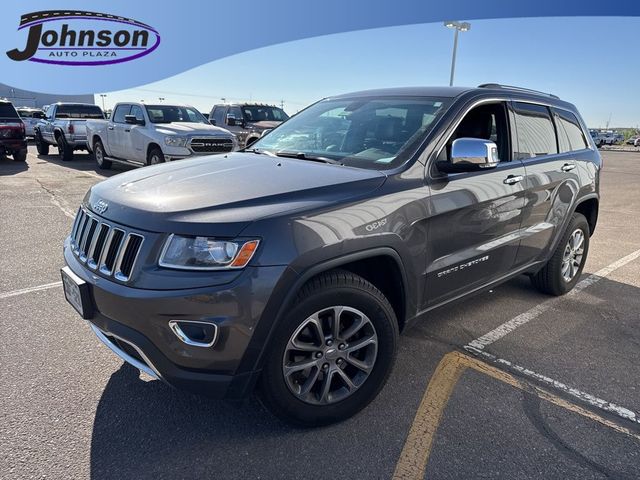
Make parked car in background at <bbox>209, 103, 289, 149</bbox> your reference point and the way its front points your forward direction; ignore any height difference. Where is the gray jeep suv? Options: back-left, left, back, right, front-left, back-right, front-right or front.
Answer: front-right

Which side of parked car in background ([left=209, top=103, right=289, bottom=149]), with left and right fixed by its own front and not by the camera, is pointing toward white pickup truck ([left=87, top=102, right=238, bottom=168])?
right

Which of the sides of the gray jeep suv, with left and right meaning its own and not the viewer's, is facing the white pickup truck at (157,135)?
right

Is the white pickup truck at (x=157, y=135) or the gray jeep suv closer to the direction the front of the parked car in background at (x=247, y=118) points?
the gray jeep suv

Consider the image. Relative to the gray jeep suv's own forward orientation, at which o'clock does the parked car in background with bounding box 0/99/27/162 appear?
The parked car in background is roughly at 3 o'clock from the gray jeep suv.

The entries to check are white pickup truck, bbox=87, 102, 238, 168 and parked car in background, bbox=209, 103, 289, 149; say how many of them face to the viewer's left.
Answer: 0

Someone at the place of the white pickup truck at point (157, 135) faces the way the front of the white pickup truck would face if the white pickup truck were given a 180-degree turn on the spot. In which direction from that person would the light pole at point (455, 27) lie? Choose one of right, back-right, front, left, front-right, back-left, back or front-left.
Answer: right

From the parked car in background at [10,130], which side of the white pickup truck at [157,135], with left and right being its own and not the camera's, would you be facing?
back

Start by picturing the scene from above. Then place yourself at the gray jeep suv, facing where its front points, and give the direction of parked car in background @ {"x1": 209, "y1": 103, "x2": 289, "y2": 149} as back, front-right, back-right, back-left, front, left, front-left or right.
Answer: back-right

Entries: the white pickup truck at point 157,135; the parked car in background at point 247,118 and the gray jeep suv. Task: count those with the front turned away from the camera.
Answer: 0

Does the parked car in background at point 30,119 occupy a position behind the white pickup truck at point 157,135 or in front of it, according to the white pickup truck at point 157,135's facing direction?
behind

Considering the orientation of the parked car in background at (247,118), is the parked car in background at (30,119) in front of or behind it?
behind

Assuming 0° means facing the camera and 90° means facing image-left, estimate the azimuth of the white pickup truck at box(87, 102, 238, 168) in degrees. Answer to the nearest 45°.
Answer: approximately 315°

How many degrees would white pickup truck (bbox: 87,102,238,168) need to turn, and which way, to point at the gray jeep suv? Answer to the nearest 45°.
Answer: approximately 45° to its right

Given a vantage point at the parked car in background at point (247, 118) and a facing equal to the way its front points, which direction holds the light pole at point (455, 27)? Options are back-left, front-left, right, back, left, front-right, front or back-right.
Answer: left

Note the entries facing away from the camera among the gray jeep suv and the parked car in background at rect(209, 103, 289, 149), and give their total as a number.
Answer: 0

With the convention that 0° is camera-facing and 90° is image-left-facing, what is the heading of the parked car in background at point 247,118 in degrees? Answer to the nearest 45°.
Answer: approximately 315°
